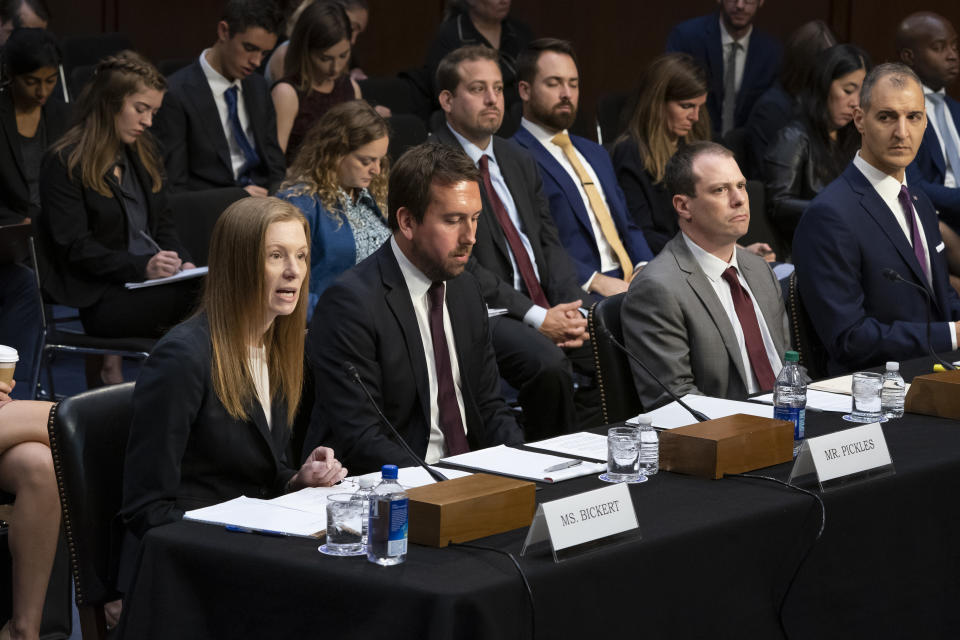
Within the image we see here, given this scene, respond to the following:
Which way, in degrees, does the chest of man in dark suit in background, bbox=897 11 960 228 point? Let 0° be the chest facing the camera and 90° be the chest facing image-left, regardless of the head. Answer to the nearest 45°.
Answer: approximately 315°

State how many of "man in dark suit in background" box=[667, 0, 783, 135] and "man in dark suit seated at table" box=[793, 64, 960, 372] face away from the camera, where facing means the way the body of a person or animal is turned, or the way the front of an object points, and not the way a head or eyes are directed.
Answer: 0

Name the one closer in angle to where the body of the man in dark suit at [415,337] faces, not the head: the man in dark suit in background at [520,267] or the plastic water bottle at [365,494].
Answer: the plastic water bottle

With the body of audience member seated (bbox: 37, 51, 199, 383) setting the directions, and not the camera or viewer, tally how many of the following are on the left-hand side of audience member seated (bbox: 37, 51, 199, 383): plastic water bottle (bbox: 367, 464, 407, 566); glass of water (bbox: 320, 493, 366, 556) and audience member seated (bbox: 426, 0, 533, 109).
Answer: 1

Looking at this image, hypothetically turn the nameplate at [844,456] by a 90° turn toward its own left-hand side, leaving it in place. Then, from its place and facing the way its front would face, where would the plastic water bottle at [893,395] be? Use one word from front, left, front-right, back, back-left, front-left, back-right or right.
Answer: front-left

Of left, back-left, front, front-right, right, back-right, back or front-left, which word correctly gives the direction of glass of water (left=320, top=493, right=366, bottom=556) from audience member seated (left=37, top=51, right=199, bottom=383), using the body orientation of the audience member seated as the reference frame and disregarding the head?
front-right

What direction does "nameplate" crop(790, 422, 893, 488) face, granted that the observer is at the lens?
facing the viewer and to the right of the viewer

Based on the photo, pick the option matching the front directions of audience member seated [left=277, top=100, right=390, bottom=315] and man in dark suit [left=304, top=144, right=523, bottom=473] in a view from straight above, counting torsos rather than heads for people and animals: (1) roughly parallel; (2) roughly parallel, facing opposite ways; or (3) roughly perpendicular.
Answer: roughly parallel

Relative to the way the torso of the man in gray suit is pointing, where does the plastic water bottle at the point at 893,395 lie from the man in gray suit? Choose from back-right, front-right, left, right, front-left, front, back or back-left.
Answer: front

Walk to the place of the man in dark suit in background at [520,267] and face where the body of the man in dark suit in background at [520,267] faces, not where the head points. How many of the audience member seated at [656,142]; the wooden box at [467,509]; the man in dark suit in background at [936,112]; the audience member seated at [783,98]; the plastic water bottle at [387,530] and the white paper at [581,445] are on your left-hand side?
3

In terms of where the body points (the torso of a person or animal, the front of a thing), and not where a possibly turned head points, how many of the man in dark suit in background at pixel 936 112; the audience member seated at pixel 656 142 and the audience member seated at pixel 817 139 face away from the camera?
0

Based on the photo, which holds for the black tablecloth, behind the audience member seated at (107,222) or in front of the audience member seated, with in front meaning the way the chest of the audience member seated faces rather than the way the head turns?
in front

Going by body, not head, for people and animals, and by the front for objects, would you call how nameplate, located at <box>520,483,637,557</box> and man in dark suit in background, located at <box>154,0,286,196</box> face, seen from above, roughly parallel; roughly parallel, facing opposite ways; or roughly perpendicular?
roughly parallel

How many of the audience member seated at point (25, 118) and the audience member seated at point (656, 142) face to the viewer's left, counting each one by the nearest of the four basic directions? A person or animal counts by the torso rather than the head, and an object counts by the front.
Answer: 0

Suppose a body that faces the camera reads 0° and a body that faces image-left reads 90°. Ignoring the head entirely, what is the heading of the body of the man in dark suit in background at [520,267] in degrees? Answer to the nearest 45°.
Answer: approximately 315°

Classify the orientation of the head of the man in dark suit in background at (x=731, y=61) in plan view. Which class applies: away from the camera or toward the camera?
toward the camera

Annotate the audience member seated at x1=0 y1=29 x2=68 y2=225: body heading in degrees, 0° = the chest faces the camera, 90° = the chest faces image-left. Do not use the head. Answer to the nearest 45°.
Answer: approximately 315°

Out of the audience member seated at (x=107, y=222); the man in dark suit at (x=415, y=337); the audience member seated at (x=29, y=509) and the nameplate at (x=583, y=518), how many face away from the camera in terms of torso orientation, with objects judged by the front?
0

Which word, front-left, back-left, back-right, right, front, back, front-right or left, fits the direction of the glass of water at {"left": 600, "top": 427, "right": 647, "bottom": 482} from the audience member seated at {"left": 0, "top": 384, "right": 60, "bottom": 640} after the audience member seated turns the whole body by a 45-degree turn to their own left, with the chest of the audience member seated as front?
front-right

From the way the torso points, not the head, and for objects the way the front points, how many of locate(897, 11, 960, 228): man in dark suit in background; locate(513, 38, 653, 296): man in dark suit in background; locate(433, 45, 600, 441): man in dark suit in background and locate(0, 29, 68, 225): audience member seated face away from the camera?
0
